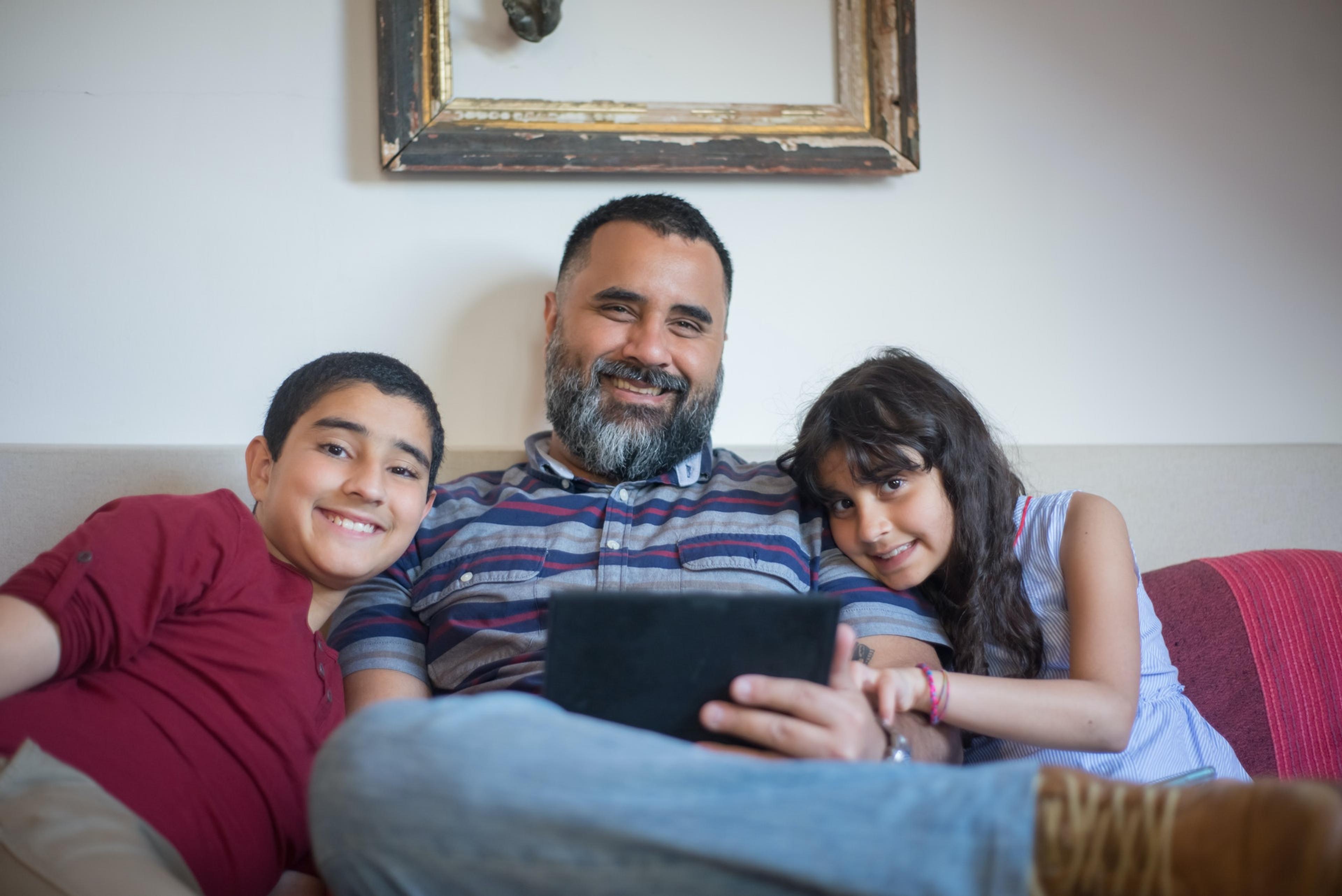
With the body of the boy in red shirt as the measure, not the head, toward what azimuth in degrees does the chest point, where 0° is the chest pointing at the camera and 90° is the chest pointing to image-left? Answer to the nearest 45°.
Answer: approximately 315°

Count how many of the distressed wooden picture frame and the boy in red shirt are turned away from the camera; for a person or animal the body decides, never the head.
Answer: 0

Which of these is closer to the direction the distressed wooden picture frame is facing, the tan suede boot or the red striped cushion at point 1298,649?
the tan suede boot

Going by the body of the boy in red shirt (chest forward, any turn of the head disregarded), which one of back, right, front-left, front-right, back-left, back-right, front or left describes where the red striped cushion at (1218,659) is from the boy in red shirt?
front-left

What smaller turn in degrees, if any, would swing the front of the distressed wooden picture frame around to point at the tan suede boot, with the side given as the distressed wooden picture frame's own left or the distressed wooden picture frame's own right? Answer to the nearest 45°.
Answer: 0° — it already faces it

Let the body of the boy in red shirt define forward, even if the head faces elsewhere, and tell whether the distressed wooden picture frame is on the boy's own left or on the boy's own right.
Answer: on the boy's own left

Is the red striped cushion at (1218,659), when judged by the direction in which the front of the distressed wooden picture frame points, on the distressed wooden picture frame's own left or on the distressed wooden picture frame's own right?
on the distressed wooden picture frame's own left

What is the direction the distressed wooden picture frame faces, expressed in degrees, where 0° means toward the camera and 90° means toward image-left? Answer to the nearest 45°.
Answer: approximately 0°
